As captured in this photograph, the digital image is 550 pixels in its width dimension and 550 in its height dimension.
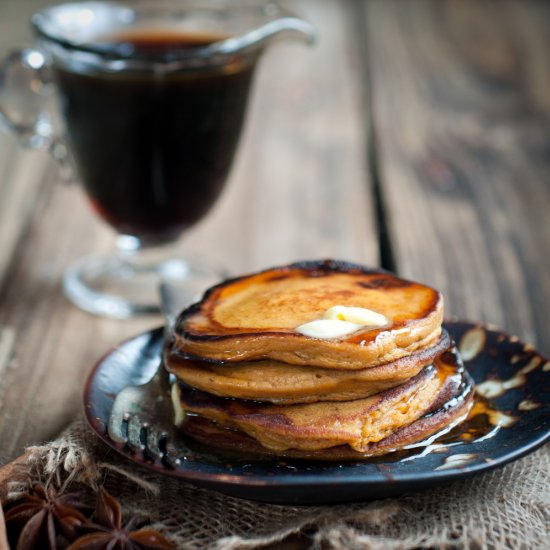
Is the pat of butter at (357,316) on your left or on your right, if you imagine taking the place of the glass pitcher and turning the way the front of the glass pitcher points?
on your right

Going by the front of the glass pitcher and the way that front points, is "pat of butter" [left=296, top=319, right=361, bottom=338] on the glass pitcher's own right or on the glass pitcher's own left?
on the glass pitcher's own right

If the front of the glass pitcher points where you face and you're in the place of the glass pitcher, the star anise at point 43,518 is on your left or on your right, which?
on your right

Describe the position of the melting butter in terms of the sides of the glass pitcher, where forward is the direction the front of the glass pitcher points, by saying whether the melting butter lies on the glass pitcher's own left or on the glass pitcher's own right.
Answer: on the glass pitcher's own right

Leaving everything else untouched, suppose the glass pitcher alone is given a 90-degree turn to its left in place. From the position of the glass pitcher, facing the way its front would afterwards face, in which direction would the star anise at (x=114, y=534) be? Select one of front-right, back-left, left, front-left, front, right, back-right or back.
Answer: back

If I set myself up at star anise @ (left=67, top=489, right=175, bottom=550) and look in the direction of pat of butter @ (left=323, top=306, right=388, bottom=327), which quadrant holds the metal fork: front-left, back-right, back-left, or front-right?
front-left

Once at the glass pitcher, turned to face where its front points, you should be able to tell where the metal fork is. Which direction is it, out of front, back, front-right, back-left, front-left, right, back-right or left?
right

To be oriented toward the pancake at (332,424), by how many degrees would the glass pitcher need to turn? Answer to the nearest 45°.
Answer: approximately 90° to its right

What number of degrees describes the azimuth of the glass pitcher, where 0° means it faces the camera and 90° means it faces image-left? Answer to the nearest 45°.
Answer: approximately 270°

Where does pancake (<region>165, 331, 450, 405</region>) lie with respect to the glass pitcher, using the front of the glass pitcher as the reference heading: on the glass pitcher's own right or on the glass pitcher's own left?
on the glass pitcher's own right
